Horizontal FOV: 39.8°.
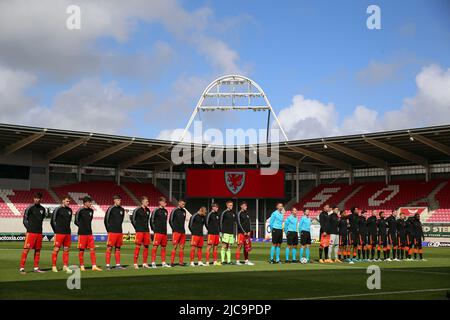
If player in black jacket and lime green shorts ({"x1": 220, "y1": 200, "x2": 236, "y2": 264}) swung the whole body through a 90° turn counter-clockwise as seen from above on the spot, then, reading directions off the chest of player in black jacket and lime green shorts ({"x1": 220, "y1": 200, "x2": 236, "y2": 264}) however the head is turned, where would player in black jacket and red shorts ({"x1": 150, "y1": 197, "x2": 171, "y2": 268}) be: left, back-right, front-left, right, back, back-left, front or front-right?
back

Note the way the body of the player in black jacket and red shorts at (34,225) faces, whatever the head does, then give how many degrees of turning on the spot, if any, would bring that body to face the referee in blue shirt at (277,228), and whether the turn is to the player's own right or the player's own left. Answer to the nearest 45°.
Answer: approximately 45° to the player's own left

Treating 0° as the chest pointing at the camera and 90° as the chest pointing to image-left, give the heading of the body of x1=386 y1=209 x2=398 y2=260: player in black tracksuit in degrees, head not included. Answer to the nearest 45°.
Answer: approximately 315°

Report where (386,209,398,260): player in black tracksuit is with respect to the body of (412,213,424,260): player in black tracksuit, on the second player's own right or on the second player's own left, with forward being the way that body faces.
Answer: on the second player's own right

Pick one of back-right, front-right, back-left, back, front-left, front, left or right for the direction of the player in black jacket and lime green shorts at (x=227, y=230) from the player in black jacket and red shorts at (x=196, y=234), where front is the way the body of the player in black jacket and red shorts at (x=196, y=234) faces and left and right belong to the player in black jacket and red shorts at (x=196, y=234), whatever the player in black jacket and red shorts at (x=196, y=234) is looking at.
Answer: left

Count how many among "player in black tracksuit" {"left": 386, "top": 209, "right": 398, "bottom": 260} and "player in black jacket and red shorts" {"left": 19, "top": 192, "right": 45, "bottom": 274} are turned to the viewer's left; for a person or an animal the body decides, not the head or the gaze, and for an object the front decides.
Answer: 0

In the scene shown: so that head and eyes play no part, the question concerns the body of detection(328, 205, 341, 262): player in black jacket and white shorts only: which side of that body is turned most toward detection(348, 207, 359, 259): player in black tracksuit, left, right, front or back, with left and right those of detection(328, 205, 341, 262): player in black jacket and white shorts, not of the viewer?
left

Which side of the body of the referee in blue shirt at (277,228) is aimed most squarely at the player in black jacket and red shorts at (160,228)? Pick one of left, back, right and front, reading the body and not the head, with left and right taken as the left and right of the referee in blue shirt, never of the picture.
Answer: right

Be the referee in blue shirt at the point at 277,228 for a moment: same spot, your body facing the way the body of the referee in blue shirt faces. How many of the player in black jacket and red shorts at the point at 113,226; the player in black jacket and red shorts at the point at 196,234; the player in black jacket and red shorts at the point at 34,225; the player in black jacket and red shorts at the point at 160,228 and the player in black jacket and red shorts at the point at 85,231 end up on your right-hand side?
5

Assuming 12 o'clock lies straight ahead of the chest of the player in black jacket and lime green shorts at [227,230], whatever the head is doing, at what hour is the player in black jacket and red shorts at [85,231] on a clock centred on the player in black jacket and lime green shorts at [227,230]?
the player in black jacket and red shorts at [85,231] is roughly at 3 o'clock from the player in black jacket and lime green shorts at [227,230].

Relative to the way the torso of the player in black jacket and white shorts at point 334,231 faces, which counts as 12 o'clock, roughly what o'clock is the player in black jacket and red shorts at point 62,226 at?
the player in black jacket and red shorts at point 62,226 is roughly at 3 o'clock from the player in black jacket and white shorts at point 334,231.
